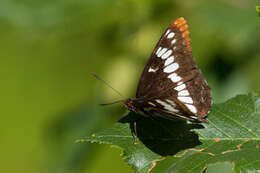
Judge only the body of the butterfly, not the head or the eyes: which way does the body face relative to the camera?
to the viewer's left
